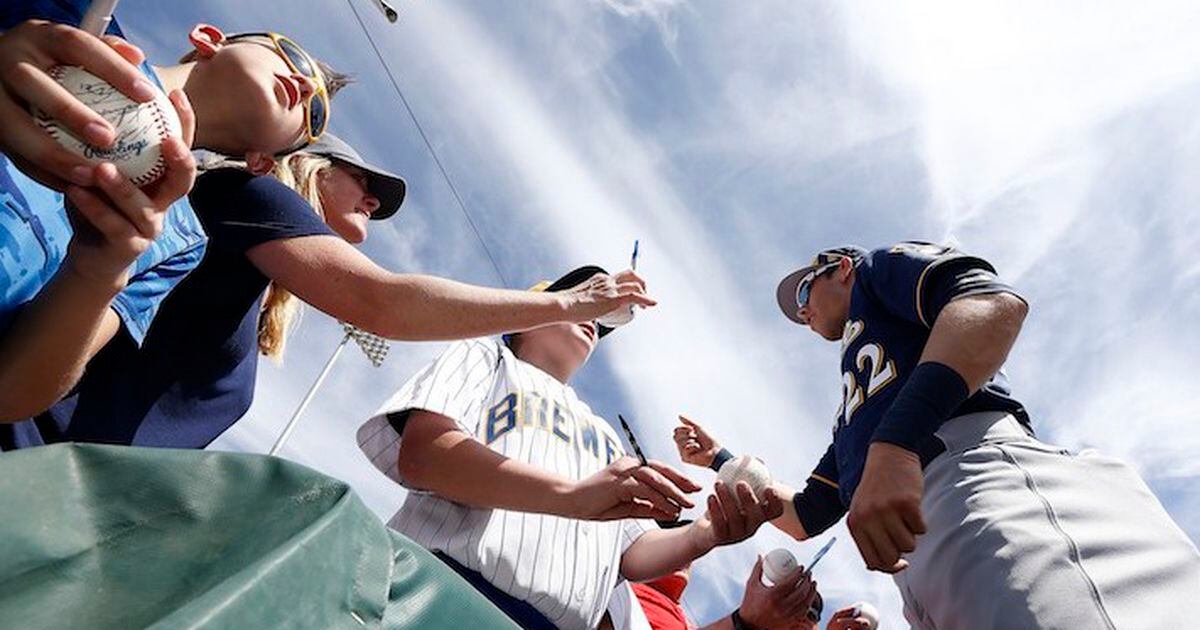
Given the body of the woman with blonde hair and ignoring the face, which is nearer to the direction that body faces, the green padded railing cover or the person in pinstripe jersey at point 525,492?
the person in pinstripe jersey

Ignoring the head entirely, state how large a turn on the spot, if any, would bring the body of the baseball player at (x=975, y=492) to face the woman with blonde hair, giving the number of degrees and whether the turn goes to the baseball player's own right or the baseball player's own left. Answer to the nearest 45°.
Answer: approximately 45° to the baseball player's own left

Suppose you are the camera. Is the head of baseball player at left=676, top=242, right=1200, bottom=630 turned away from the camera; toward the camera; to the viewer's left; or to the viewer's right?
to the viewer's left

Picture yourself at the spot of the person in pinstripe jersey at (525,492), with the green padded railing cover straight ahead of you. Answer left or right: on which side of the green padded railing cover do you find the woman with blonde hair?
right

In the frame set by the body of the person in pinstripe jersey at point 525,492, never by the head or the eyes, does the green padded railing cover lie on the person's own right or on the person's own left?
on the person's own right

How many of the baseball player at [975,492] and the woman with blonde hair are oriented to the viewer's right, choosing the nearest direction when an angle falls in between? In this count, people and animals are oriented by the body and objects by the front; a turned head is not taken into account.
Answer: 1

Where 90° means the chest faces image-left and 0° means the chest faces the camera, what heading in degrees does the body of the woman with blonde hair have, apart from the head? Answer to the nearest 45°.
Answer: approximately 270°

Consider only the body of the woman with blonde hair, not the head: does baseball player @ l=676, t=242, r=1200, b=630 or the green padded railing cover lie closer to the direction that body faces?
the baseball player

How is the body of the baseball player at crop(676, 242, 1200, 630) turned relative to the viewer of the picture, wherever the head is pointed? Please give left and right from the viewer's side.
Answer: facing to the left of the viewer
